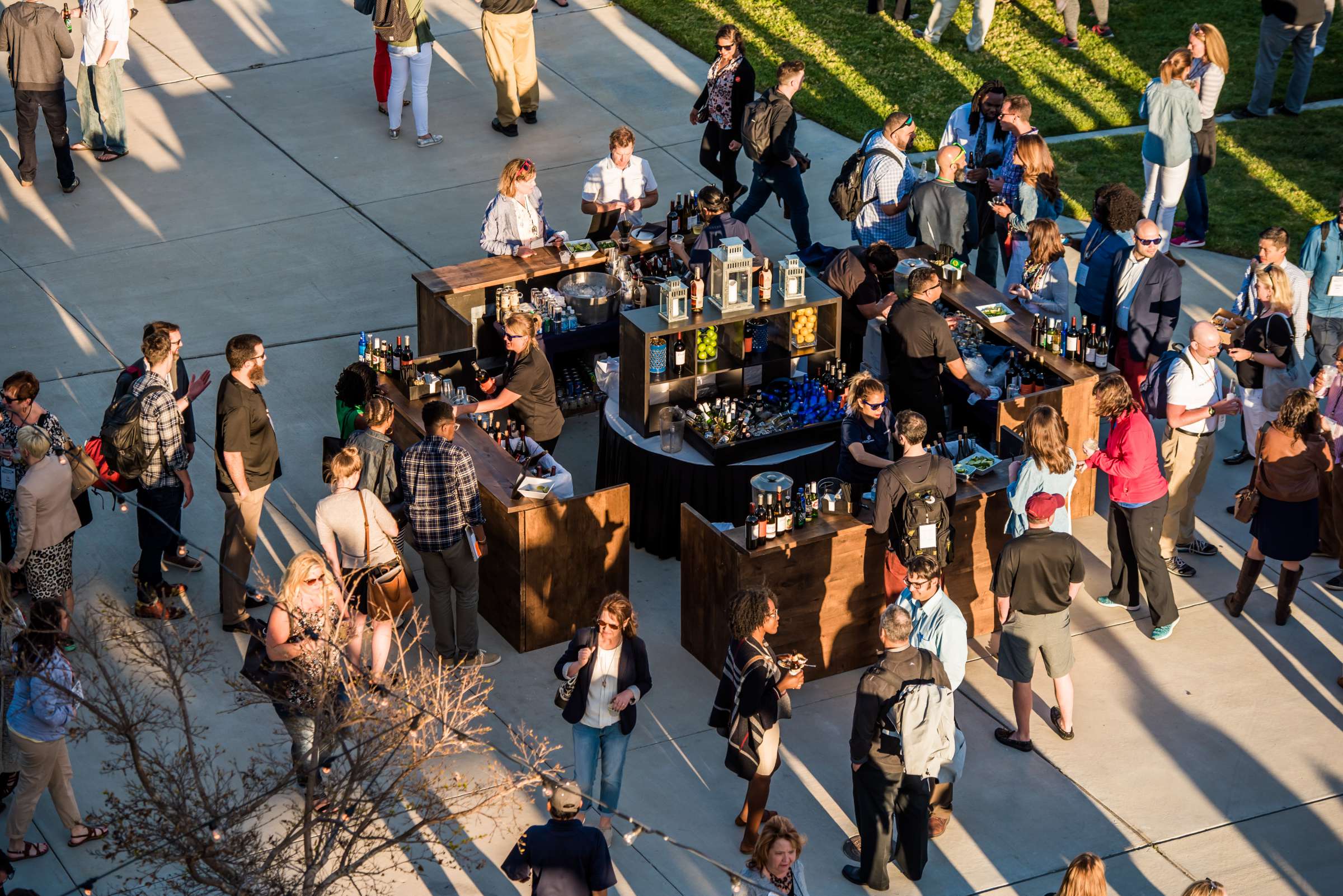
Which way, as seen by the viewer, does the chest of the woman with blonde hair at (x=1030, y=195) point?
to the viewer's left

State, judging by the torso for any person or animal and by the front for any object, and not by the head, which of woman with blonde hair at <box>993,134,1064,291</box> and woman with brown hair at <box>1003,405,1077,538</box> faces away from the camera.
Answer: woman with brown hair at <box>1003,405,1077,538</box>

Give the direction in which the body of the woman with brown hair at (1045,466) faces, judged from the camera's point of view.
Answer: away from the camera

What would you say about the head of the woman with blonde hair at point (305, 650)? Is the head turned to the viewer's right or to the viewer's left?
to the viewer's right

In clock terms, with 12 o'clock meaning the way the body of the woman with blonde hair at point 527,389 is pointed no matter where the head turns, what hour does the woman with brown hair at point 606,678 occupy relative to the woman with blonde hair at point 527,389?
the woman with brown hair at point 606,678 is roughly at 9 o'clock from the woman with blonde hair at point 527,389.

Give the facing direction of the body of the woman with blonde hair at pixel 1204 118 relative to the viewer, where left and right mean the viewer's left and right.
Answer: facing to the left of the viewer

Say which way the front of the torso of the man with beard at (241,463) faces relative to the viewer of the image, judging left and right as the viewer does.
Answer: facing to the right of the viewer

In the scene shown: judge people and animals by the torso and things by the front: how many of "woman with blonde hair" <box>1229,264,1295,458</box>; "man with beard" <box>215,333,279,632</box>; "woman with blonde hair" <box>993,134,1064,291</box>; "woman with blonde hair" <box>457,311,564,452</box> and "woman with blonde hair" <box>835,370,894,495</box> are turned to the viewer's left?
3

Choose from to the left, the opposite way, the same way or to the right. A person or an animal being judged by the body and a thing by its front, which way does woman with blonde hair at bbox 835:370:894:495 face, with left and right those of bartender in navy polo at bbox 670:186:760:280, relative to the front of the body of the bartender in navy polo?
the opposite way
